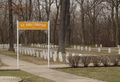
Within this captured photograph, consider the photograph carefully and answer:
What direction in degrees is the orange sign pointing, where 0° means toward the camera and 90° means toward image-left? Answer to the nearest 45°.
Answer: approximately 0°

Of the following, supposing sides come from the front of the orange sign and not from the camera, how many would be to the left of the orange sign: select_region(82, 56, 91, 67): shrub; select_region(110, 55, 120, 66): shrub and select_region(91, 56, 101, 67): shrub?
3

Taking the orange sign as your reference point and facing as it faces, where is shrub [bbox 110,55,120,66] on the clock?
The shrub is roughly at 9 o'clock from the orange sign.

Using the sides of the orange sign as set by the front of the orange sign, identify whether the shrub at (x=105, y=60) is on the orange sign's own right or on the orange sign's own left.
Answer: on the orange sign's own left

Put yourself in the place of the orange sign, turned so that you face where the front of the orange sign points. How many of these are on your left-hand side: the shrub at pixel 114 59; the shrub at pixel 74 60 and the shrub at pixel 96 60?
3

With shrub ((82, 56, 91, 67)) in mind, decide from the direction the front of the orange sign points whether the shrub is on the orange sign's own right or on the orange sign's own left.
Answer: on the orange sign's own left

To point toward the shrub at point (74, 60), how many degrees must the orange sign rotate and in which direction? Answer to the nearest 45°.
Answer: approximately 90° to its left

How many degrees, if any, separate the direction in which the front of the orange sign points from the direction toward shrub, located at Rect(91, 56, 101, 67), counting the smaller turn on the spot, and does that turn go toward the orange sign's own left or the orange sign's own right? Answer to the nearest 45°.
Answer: approximately 90° to the orange sign's own left
